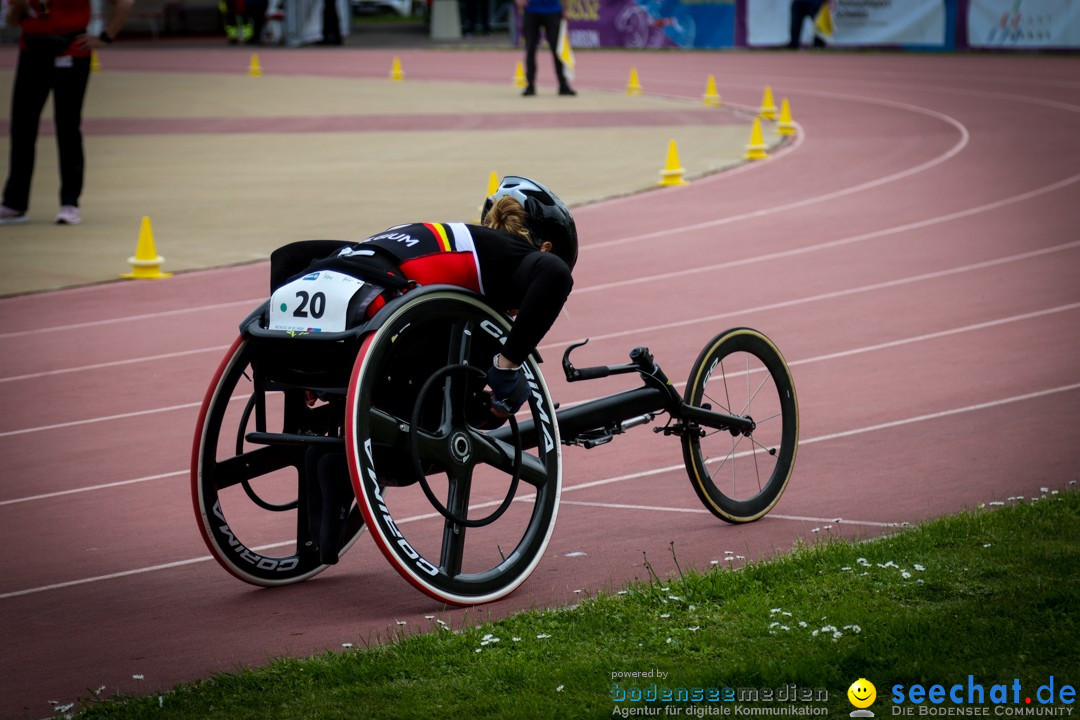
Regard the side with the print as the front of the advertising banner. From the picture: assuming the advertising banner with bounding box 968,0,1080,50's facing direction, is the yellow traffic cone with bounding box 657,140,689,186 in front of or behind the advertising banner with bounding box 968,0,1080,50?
in front

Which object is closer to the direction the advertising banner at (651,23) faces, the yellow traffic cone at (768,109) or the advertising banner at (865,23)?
the yellow traffic cone

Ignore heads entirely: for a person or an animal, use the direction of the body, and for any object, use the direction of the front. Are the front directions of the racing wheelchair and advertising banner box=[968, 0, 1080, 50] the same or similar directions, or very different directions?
very different directions

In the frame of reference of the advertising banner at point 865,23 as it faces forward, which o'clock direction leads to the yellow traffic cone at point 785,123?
The yellow traffic cone is roughly at 12 o'clock from the advertising banner.

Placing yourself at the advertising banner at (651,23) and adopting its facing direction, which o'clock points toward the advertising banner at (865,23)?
the advertising banner at (865,23) is roughly at 10 o'clock from the advertising banner at (651,23).

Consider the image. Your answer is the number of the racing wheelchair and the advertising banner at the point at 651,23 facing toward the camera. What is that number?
1

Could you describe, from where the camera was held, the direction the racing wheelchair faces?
facing away from the viewer and to the right of the viewer

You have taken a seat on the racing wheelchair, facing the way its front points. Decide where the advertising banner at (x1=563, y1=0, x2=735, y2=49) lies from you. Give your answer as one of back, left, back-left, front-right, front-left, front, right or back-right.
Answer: front-left

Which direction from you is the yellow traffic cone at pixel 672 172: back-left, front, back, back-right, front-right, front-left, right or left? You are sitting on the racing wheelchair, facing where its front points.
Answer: front-left

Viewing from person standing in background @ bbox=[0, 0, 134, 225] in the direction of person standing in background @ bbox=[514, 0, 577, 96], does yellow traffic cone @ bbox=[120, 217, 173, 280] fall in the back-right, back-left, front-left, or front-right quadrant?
back-right
